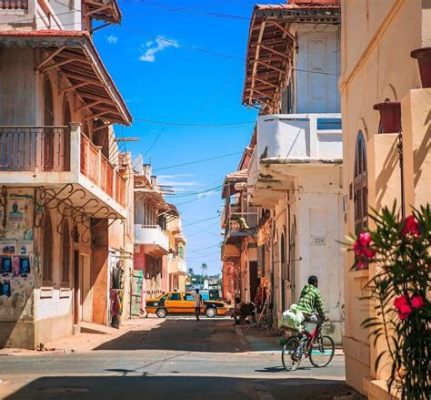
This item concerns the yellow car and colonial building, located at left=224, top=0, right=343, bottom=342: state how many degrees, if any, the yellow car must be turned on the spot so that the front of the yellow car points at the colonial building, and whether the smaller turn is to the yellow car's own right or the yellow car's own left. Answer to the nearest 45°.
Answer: approximately 90° to the yellow car's own right
